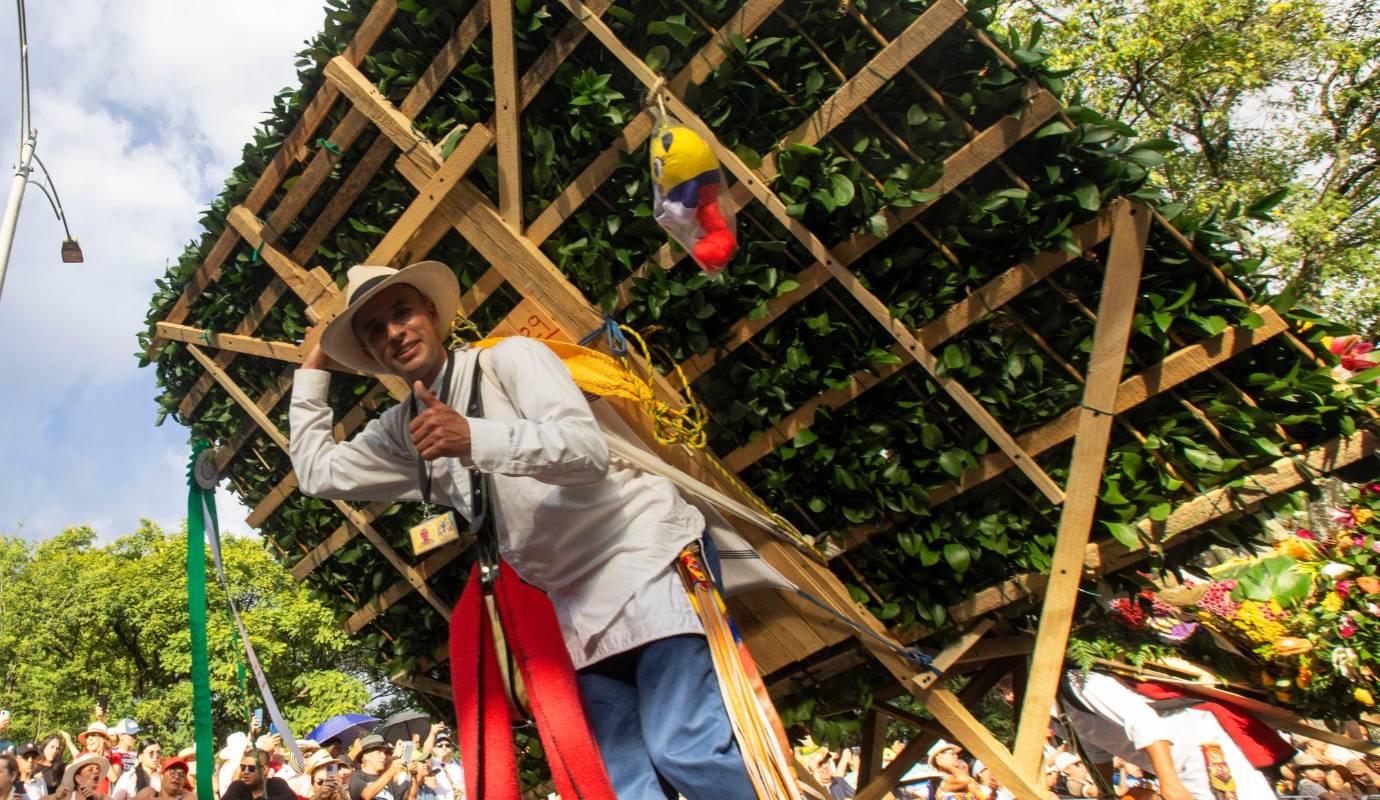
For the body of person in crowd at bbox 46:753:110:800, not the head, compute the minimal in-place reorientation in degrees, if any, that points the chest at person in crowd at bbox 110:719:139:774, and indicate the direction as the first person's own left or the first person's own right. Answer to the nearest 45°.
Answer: approximately 135° to the first person's own left

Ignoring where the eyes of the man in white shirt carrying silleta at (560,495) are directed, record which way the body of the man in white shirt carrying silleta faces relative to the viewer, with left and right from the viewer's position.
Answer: facing the viewer and to the left of the viewer

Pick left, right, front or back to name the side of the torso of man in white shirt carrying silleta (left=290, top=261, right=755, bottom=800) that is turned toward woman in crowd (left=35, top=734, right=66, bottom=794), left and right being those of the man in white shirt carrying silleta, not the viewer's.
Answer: right

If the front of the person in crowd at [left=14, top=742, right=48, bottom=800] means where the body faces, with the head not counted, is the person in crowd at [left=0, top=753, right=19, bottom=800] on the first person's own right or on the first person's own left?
on the first person's own right

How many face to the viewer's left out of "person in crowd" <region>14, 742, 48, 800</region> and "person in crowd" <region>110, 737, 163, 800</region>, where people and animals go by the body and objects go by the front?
0

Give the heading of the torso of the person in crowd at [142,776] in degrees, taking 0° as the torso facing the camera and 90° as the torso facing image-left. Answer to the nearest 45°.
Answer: approximately 315°

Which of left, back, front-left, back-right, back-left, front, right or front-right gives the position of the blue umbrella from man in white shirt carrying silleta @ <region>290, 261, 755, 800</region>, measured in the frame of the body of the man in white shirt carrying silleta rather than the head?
back-right

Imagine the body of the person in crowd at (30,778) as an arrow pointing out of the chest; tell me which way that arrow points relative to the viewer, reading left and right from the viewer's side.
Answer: facing the viewer and to the right of the viewer

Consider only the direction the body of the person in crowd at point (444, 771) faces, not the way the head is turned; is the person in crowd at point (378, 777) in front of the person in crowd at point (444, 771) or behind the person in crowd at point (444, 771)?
in front

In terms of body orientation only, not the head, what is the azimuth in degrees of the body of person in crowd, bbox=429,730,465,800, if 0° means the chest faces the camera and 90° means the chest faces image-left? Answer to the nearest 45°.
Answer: approximately 0°
